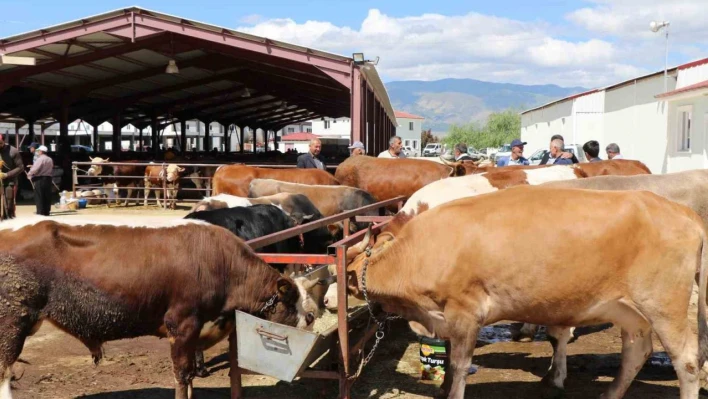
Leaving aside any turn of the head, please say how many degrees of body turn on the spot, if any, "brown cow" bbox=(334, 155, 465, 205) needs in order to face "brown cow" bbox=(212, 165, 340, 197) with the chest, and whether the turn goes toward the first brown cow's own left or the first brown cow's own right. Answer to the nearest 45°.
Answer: approximately 135° to the first brown cow's own left

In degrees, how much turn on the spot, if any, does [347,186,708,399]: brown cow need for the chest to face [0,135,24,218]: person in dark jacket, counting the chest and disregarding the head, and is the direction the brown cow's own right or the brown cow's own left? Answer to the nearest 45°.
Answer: approximately 45° to the brown cow's own right

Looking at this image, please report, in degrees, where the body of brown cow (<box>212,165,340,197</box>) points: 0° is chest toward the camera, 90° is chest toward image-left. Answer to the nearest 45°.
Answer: approximately 270°

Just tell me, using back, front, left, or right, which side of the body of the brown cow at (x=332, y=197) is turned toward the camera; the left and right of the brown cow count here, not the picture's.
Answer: right

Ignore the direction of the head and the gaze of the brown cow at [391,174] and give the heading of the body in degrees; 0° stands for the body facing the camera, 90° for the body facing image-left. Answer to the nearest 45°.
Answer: approximately 270°

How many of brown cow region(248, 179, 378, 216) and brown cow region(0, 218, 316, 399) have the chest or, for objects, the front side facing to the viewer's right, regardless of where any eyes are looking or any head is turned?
2

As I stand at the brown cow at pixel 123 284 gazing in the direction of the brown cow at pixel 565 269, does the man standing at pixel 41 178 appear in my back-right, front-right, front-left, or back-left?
back-left

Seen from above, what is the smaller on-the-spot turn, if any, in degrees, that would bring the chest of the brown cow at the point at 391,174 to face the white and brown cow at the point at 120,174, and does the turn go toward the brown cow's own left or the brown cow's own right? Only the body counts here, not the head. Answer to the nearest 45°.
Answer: approximately 135° to the brown cow's own left
